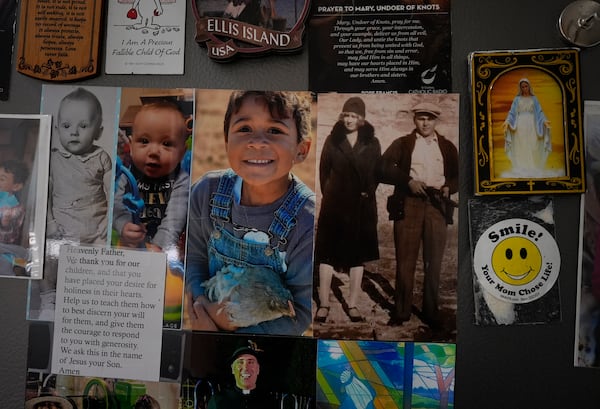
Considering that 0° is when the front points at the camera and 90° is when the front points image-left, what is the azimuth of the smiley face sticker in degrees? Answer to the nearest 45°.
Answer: approximately 0°

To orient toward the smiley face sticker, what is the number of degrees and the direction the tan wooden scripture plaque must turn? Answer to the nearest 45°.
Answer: approximately 45° to its left

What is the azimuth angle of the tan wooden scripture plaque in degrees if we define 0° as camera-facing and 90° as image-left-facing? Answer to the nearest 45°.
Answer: approximately 0°

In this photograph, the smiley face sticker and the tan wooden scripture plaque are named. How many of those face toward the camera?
2

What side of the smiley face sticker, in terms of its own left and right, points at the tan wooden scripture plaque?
right
